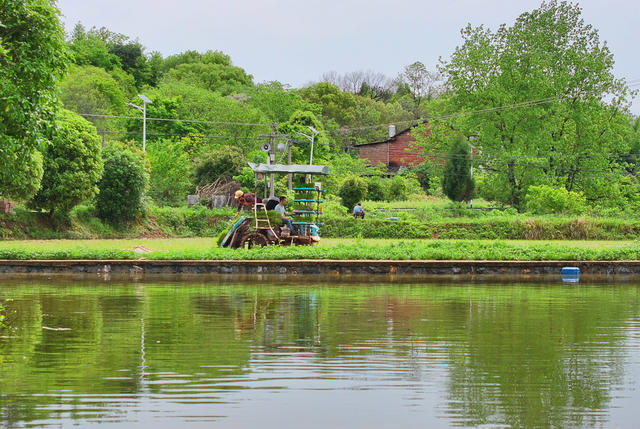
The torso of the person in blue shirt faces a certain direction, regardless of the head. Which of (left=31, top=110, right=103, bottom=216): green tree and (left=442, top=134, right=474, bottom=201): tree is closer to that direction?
the tree

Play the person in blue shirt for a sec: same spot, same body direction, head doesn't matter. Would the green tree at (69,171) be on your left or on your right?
on your left

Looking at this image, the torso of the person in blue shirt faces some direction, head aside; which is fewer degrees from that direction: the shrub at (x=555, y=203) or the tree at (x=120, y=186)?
the shrub
